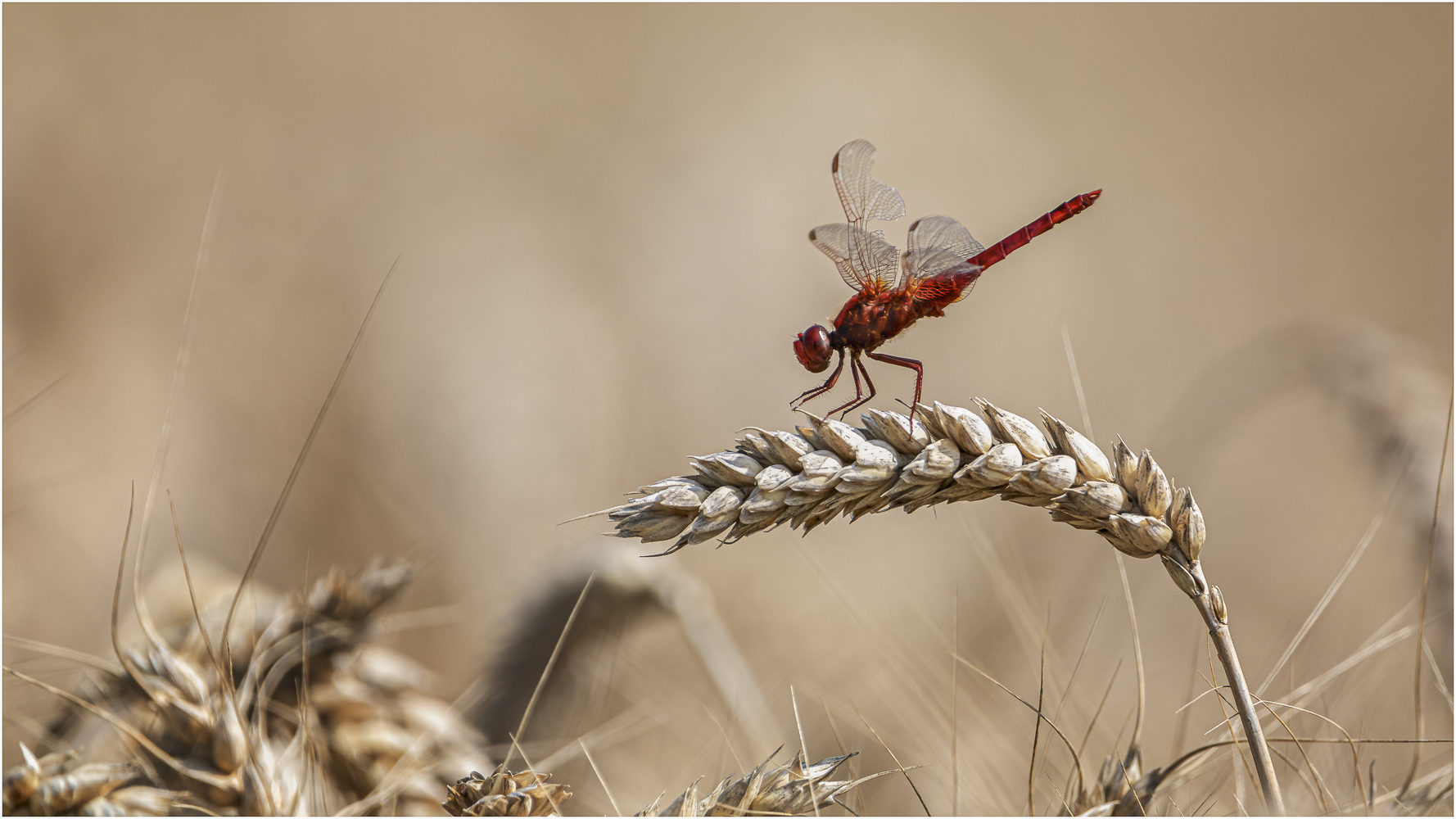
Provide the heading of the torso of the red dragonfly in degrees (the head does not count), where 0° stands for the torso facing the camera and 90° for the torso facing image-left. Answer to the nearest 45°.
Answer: approximately 90°

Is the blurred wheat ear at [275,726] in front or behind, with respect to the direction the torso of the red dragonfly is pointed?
in front
